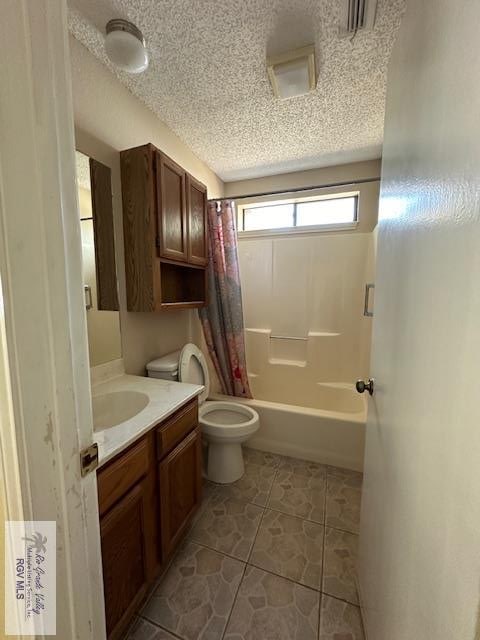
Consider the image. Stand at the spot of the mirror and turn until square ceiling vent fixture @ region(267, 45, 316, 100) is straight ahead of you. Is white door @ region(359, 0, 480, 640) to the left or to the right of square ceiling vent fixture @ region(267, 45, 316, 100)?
right

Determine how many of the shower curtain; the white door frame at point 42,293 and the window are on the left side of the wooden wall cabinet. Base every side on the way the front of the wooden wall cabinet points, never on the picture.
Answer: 2

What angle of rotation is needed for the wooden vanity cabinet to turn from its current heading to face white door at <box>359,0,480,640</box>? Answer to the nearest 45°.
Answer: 0° — it already faces it

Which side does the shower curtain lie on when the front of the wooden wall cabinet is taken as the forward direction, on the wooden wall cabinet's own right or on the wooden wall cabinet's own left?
on the wooden wall cabinet's own left

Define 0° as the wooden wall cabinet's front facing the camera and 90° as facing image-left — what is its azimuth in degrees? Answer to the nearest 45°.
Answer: approximately 315°
